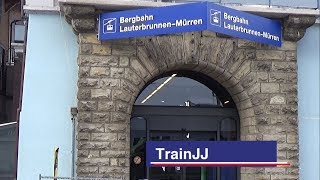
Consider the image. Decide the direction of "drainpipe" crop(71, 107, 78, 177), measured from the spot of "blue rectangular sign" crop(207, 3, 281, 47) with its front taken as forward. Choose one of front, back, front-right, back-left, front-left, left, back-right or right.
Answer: back-right

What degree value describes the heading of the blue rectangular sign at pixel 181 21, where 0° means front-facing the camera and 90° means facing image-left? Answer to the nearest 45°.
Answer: approximately 0°

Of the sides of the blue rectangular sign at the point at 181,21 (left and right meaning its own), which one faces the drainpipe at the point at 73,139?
right
